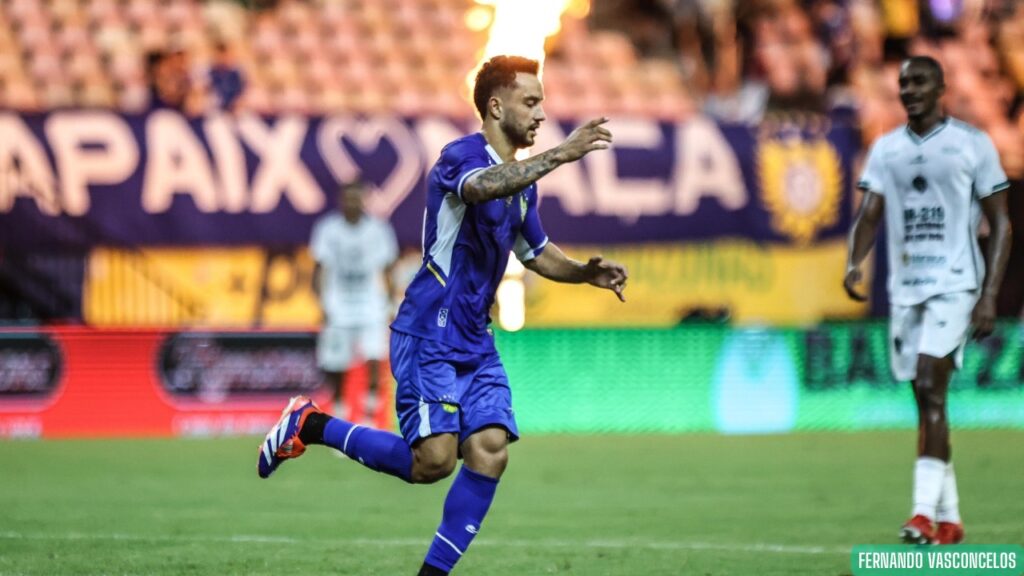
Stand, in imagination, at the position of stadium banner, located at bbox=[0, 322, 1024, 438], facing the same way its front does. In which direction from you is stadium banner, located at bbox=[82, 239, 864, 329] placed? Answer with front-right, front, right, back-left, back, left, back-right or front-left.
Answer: back

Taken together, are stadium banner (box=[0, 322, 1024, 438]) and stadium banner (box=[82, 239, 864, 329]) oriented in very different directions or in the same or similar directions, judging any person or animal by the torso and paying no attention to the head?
same or similar directions

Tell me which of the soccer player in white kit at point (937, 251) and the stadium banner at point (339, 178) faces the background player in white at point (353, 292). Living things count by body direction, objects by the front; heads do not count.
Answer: the stadium banner

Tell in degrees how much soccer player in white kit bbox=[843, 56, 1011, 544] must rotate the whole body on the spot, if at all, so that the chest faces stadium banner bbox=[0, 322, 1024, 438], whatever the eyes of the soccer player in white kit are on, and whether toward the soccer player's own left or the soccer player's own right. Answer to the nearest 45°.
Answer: approximately 135° to the soccer player's own right

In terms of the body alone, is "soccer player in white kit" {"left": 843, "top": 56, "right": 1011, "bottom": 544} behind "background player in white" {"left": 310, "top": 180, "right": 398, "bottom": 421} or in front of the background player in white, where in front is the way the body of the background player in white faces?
in front

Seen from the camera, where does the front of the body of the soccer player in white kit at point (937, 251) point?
toward the camera

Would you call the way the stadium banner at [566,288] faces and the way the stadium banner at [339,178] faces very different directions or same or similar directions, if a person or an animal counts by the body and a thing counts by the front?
same or similar directions

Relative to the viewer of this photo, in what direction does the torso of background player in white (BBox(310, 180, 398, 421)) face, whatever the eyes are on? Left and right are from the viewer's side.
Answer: facing the viewer

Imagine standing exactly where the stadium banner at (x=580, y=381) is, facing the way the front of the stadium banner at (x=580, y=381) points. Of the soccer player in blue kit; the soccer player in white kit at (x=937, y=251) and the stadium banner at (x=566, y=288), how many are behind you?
1

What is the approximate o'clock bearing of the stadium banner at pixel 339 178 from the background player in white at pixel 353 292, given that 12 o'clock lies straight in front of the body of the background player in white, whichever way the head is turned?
The stadium banner is roughly at 6 o'clock from the background player in white.

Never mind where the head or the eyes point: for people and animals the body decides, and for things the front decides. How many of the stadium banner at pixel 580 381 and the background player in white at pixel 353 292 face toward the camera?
2

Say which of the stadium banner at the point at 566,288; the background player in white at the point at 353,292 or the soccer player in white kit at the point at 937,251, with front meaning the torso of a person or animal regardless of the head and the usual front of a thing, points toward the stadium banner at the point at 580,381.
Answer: the stadium banner at the point at 566,288

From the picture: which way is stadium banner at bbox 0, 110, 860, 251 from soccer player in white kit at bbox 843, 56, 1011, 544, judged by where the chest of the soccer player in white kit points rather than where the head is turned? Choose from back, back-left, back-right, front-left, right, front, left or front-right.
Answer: back-right
